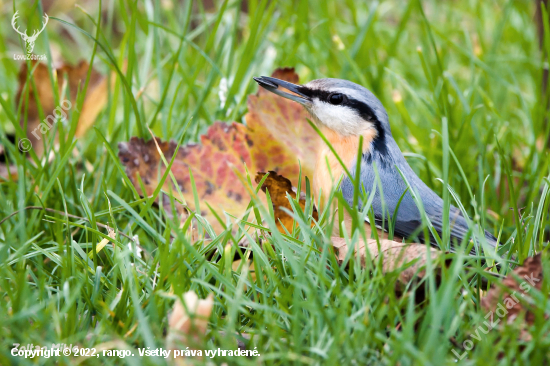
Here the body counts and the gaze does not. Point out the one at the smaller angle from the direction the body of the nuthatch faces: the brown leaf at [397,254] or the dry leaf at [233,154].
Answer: the dry leaf

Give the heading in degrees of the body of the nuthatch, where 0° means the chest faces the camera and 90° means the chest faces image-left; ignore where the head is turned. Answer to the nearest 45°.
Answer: approximately 90°

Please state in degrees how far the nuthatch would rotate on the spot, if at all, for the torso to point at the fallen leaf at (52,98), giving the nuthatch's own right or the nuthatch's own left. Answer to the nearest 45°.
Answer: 0° — it already faces it

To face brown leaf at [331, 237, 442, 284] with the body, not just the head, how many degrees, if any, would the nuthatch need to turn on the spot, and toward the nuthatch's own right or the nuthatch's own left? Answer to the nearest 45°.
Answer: approximately 90° to the nuthatch's own left

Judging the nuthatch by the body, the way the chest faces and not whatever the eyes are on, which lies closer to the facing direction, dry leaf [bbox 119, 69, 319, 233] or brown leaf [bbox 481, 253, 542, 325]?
the dry leaf
